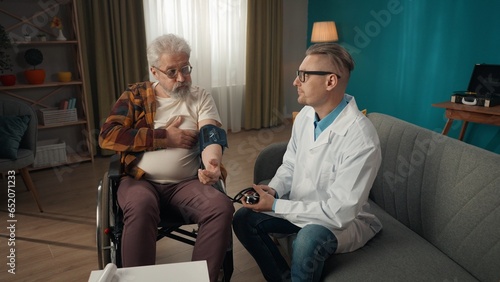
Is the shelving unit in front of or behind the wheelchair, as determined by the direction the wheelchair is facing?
behind

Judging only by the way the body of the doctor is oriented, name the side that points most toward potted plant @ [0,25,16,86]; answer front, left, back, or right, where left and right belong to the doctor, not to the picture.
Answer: right

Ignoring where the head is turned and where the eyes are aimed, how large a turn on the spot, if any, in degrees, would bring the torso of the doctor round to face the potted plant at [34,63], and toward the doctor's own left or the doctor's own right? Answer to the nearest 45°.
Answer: approximately 90° to the doctor's own right

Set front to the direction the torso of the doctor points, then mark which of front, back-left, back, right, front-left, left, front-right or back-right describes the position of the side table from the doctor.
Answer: back

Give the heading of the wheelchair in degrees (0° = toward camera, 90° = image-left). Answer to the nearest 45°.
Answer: approximately 0°

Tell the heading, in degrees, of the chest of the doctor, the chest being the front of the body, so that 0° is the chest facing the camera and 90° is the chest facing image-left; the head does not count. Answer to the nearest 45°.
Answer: approximately 45°

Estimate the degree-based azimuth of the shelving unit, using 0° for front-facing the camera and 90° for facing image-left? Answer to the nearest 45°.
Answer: approximately 0°

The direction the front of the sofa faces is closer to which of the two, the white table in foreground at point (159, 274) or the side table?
the white table in foreground

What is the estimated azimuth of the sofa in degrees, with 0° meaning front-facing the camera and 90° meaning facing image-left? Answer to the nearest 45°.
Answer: approximately 45°
